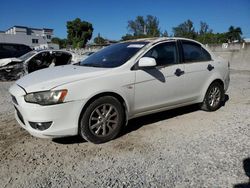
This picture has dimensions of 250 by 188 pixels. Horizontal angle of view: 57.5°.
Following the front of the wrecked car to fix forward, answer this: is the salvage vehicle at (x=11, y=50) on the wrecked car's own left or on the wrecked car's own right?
on the wrecked car's own right

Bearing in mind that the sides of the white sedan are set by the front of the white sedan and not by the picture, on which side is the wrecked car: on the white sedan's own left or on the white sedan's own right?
on the white sedan's own right

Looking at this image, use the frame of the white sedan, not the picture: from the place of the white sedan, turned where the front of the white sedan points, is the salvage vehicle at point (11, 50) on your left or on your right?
on your right

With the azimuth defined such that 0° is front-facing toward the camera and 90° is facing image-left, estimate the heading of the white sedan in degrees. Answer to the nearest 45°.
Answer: approximately 45°

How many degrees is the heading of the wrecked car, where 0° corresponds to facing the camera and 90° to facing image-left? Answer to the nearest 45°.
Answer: approximately 45°
